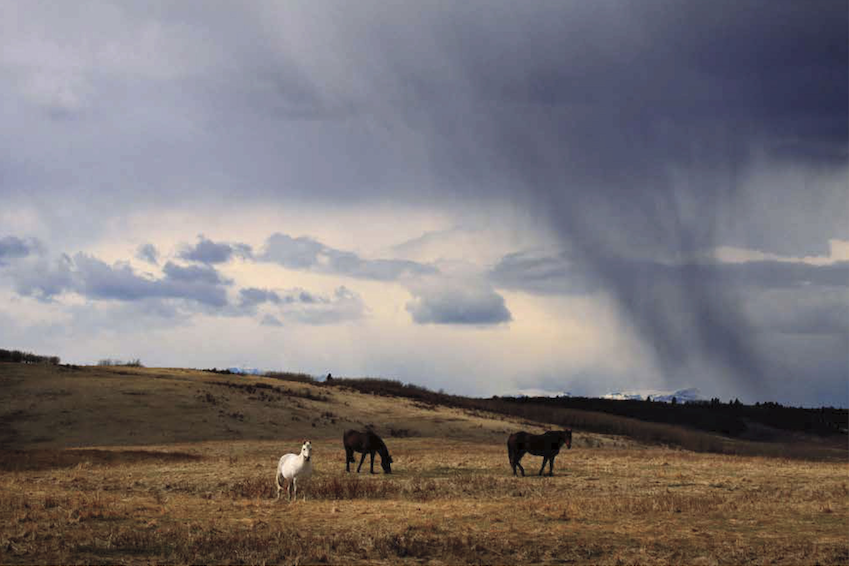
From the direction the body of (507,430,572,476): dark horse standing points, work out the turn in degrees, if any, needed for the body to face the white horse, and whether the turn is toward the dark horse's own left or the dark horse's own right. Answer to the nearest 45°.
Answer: approximately 135° to the dark horse's own right

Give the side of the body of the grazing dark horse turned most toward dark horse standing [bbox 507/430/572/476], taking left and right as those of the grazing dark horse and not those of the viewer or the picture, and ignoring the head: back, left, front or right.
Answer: front

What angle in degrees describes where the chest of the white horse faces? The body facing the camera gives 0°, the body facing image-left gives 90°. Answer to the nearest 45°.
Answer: approximately 315°

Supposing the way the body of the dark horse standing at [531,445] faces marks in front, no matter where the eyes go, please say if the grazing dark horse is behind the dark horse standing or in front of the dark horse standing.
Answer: behind

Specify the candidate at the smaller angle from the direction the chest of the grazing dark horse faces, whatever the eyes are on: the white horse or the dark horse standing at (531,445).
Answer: the dark horse standing

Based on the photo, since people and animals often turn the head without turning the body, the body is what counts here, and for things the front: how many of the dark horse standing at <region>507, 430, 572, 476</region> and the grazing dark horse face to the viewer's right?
2

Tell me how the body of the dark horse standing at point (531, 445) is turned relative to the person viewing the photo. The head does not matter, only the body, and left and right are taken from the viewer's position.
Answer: facing to the right of the viewer

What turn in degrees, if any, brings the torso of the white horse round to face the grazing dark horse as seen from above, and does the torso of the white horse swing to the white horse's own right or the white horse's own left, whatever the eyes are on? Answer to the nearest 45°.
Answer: approximately 135° to the white horse's own left

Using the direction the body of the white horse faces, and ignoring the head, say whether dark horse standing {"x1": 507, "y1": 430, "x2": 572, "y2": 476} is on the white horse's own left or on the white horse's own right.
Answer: on the white horse's own left

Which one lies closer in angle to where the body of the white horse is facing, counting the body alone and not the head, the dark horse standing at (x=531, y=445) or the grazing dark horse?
the dark horse standing

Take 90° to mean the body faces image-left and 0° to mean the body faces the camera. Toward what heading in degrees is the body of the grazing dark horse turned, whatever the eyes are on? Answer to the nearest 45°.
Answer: approximately 270°
